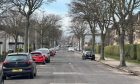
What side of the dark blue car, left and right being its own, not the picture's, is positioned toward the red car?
front

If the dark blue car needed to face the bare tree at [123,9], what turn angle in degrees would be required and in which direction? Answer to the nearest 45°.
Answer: approximately 45° to its right

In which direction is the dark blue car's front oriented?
away from the camera
